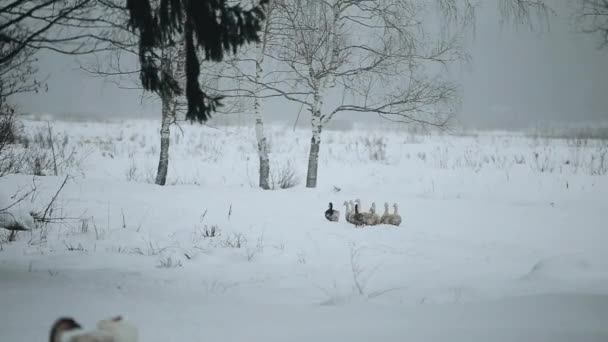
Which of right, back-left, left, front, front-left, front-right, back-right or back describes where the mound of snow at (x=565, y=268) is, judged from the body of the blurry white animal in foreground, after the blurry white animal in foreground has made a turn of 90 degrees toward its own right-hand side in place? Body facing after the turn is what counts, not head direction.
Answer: right

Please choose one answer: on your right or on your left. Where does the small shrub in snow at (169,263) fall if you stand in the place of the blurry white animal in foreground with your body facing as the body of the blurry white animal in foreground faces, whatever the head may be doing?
on your right

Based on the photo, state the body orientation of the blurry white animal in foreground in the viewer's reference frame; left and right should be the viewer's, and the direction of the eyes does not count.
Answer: facing to the left of the viewer

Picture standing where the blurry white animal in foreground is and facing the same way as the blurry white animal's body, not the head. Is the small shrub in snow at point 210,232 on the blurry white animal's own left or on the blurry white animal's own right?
on the blurry white animal's own right

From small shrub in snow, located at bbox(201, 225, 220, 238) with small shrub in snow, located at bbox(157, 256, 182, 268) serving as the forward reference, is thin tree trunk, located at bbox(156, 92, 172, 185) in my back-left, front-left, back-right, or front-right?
back-right

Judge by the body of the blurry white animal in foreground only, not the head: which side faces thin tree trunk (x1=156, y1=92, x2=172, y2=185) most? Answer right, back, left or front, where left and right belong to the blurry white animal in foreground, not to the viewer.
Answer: right

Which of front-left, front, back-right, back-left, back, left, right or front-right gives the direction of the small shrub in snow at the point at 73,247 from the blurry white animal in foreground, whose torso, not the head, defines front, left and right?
right
